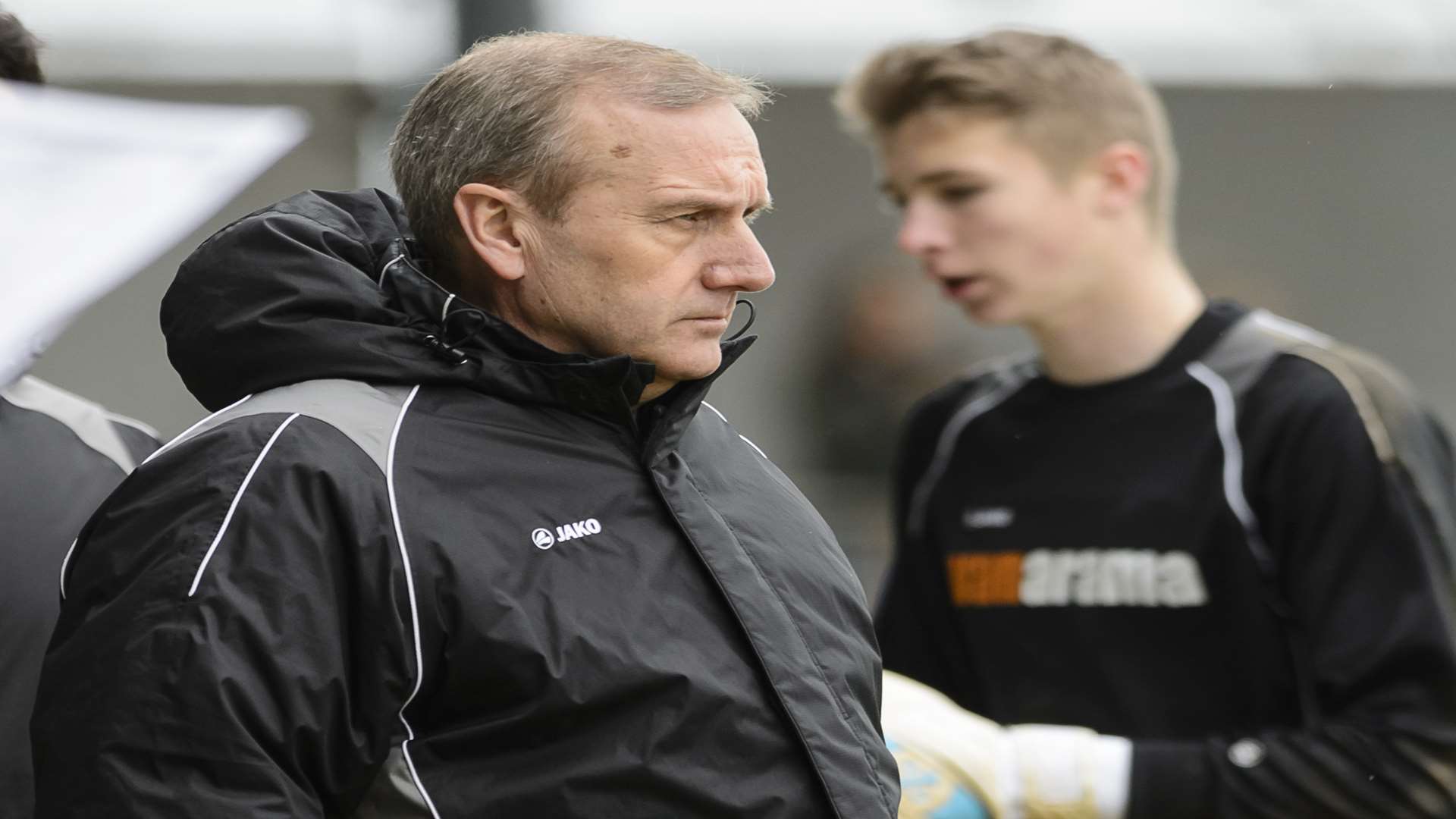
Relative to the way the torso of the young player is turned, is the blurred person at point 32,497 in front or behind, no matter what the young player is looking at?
in front

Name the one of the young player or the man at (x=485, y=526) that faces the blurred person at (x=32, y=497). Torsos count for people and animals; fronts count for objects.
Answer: the young player

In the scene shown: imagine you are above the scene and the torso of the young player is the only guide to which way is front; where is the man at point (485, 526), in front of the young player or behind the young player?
in front

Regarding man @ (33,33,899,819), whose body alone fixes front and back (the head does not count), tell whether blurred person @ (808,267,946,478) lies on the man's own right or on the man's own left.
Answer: on the man's own left

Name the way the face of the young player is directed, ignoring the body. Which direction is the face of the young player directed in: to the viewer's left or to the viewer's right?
to the viewer's left

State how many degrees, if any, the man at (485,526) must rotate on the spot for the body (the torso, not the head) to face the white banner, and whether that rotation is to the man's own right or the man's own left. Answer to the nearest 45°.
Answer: approximately 135° to the man's own right

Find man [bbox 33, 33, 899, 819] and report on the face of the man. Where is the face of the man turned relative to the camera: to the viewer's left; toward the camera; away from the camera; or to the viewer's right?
to the viewer's right

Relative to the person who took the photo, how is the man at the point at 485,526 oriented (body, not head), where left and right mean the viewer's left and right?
facing the viewer and to the right of the viewer

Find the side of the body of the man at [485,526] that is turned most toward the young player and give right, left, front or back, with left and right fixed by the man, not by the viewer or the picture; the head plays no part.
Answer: left

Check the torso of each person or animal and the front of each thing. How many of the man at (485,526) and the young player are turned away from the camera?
0

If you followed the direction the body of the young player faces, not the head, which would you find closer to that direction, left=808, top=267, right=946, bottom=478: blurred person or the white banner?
the white banner
